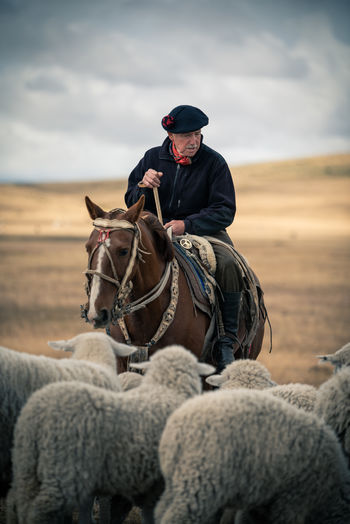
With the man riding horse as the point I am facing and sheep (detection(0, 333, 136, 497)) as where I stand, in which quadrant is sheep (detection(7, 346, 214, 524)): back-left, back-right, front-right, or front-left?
back-right

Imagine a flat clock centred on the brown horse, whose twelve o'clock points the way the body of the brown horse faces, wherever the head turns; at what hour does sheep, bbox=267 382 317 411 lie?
The sheep is roughly at 9 o'clock from the brown horse.

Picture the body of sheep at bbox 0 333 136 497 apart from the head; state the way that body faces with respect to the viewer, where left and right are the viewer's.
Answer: facing away from the viewer and to the right of the viewer

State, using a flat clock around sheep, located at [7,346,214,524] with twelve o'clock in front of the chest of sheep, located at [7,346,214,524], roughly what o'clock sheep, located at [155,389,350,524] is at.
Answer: sheep, located at [155,389,350,524] is roughly at 2 o'clock from sheep, located at [7,346,214,524].

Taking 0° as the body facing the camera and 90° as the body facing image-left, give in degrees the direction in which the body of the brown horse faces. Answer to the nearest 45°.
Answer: approximately 45°

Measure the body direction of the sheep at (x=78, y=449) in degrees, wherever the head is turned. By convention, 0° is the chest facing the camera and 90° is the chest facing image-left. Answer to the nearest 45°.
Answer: approximately 225°

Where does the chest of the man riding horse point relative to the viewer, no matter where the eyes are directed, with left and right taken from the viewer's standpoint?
facing the viewer and to the left of the viewer

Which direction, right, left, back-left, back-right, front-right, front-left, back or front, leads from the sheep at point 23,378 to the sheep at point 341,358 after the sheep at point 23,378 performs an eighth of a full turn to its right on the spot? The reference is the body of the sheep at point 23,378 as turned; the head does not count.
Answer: front

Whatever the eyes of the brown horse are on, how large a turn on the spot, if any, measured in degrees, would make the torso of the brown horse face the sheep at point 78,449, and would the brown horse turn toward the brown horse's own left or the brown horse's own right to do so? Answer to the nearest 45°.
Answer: approximately 45° to the brown horse's own left

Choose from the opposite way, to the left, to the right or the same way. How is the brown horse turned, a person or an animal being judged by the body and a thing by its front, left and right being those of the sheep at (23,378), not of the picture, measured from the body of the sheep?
the opposite way

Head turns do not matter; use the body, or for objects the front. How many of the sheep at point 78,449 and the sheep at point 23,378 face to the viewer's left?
0

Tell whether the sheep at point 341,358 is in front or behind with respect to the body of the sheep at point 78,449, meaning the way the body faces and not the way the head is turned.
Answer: in front

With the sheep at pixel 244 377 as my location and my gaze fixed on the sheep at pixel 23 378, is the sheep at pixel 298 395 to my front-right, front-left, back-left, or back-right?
back-left

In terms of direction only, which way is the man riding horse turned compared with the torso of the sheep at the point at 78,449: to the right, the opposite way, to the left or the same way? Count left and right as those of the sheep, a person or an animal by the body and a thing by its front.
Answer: the opposite way

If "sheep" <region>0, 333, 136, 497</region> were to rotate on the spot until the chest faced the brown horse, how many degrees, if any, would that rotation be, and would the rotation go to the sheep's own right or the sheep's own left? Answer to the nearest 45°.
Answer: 0° — it already faces it

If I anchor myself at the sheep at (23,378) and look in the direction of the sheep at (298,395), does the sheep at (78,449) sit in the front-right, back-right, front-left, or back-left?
front-right

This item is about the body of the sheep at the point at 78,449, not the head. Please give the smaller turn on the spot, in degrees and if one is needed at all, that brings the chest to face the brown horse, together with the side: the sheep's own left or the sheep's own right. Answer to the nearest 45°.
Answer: approximately 45° to the sheep's own left

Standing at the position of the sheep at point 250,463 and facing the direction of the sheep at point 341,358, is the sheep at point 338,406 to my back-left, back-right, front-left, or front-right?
front-right

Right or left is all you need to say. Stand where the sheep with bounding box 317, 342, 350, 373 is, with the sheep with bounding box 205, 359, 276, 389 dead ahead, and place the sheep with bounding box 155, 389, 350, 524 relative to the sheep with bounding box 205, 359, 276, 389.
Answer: left
